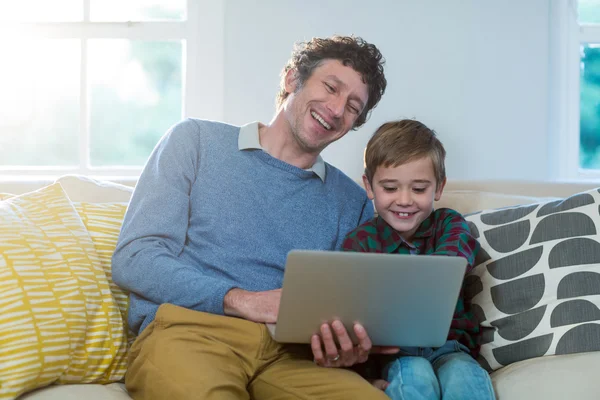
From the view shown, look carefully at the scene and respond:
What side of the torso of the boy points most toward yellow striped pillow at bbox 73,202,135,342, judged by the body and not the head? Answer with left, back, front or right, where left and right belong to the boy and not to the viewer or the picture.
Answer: right

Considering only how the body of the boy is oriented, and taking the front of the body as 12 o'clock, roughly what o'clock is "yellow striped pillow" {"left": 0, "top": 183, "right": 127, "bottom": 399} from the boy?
The yellow striped pillow is roughly at 2 o'clock from the boy.

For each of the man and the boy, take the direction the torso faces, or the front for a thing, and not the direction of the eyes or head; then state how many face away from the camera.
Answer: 0
